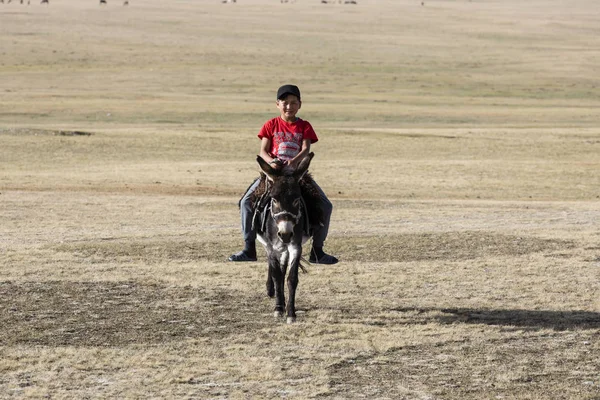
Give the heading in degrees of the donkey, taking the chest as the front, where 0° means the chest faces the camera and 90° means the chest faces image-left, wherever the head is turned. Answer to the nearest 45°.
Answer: approximately 0°

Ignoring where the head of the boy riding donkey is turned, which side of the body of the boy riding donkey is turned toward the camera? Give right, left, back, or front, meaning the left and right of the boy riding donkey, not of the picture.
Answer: front

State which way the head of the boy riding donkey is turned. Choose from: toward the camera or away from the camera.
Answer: toward the camera
